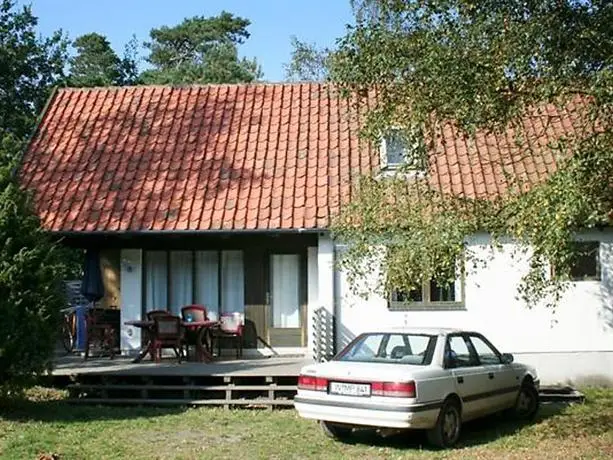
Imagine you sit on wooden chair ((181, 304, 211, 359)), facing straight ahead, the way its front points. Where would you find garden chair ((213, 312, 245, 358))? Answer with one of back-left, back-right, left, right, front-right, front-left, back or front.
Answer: left

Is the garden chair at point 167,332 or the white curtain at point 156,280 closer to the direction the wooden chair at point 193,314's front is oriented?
the garden chair

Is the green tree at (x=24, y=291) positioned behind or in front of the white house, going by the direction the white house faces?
in front

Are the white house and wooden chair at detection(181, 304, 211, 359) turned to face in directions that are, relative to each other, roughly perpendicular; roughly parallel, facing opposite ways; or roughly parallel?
roughly parallel

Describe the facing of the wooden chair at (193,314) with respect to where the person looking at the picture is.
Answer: facing the viewer

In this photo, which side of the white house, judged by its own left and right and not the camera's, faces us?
front

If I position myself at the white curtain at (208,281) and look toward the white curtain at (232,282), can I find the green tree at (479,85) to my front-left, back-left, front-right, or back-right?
front-right

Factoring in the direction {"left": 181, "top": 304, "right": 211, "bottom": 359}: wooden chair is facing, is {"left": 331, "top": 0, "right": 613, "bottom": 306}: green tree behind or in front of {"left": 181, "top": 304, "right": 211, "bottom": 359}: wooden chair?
in front

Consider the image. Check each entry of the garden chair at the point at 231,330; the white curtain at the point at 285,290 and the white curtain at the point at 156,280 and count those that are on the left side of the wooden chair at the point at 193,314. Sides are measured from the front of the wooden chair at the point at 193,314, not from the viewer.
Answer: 2

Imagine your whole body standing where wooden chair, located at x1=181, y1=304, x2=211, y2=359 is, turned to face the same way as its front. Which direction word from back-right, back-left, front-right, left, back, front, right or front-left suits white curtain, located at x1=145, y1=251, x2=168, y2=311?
back-right

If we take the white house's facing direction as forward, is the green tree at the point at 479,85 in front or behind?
in front
